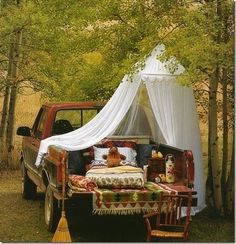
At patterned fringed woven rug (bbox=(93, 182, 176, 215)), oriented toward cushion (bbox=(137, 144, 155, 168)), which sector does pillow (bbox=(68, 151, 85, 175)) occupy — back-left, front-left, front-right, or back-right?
front-left

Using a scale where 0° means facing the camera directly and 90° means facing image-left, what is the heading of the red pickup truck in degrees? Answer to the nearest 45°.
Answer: approximately 135°
